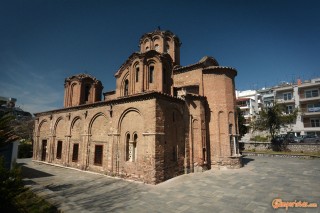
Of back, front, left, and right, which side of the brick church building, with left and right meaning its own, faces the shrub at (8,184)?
left

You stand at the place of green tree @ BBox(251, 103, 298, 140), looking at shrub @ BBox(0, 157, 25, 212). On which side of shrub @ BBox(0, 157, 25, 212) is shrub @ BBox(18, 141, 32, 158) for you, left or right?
right

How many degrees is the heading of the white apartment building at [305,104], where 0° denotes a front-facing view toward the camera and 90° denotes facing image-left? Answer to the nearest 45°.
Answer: approximately 45°

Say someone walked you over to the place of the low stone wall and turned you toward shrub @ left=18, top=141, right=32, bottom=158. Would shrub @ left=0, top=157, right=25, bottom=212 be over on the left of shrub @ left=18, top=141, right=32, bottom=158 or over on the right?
left

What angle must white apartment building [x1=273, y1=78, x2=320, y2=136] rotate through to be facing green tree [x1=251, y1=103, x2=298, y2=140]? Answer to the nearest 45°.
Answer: approximately 45° to its left
